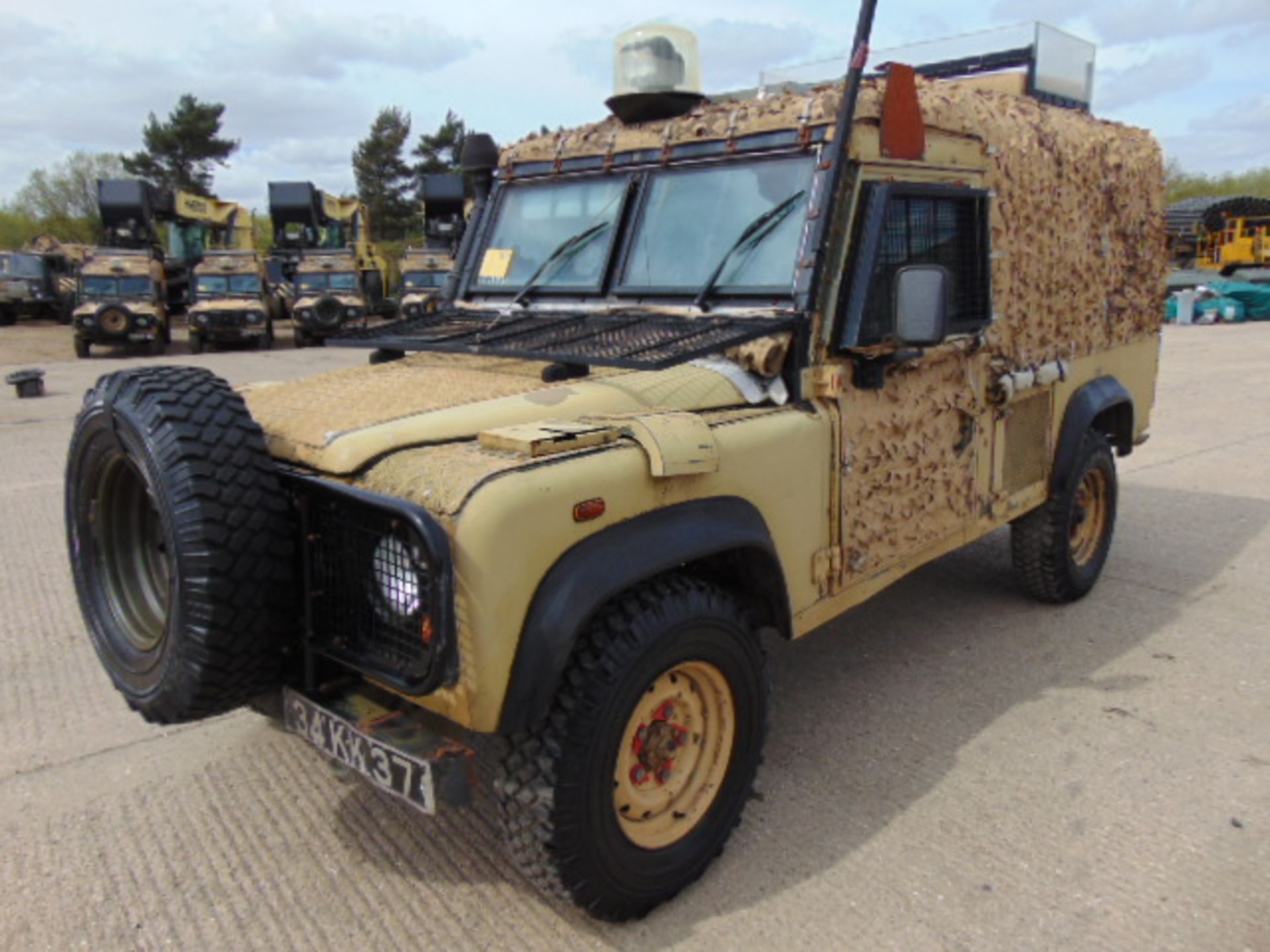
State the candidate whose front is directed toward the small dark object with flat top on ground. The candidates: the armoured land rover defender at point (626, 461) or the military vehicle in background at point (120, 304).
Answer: the military vehicle in background

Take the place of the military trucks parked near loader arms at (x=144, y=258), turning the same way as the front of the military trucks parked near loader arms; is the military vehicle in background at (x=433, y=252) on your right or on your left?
on your left

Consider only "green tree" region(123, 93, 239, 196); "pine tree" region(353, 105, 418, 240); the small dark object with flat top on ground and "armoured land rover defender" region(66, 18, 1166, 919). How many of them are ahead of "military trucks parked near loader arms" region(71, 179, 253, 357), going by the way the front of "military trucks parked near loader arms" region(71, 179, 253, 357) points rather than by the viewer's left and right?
2

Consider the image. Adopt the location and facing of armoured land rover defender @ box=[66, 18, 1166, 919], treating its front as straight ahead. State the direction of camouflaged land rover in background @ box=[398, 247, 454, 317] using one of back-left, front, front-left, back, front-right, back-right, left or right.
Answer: back-right

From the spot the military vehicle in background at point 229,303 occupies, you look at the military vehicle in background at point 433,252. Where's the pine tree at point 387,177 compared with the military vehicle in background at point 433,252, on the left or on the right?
left

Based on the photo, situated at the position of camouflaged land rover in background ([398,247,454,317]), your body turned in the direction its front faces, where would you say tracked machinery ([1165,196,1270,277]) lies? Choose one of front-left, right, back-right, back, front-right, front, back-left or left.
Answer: left

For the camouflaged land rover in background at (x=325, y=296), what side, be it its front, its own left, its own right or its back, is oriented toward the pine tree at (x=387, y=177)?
back

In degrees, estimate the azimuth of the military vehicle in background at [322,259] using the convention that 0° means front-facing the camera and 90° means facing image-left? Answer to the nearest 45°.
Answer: approximately 0°

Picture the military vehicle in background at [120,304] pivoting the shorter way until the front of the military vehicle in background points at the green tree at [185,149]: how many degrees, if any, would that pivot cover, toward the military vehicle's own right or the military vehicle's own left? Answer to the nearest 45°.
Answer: approximately 180°

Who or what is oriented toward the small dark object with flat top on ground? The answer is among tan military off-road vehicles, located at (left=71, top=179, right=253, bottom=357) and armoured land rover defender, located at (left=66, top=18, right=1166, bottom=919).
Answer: the tan military off-road vehicles

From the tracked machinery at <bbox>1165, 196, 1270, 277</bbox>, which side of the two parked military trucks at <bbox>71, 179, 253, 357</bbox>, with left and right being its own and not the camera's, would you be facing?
left

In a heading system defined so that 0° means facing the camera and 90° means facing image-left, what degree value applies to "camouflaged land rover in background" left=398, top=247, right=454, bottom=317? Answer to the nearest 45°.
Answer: approximately 0°
